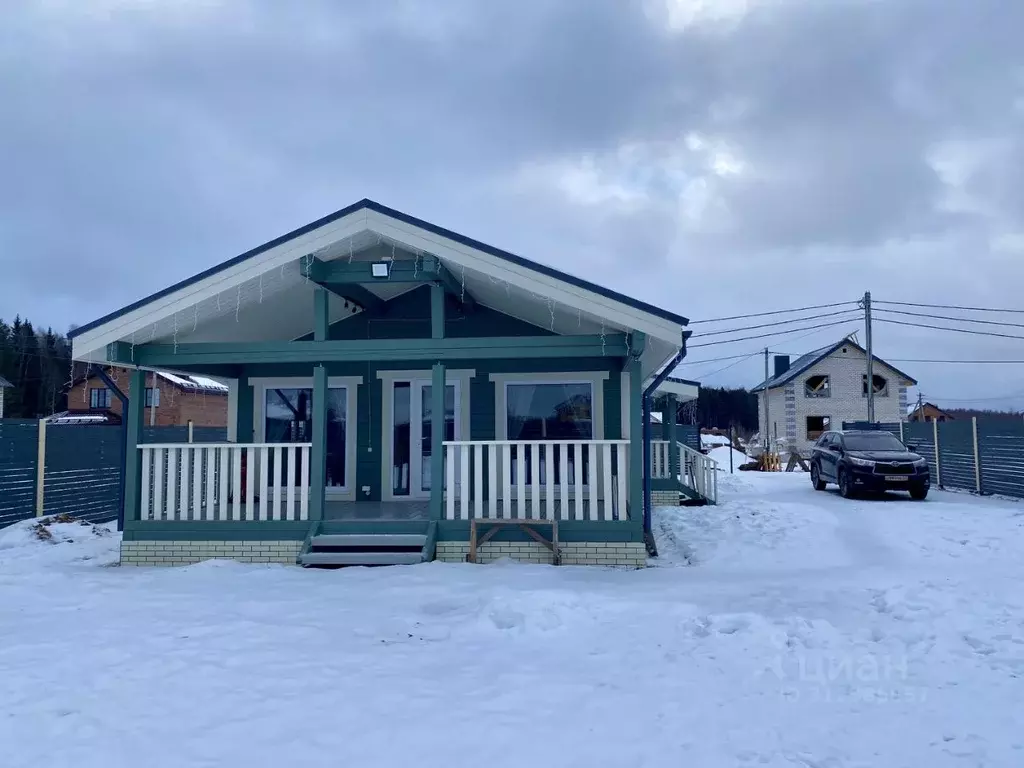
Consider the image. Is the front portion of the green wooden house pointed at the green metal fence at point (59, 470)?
no

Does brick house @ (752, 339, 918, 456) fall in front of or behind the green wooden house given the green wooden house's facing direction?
behind

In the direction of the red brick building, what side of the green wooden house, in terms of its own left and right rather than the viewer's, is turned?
back

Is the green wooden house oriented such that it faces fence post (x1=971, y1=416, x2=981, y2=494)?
no

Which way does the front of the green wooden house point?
toward the camera
